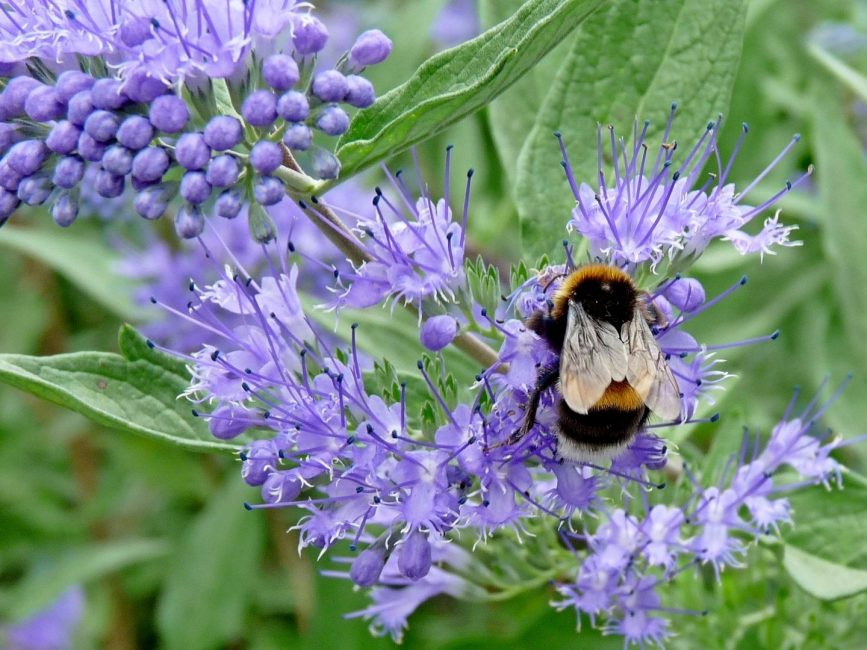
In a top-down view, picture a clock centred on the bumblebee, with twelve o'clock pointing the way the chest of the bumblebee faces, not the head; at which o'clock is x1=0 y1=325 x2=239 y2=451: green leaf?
The green leaf is roughly at 9 o'clock from the bumblebee.

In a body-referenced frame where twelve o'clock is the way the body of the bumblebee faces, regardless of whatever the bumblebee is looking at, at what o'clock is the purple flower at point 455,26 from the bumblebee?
The purple flower is roughly at 12 o'clock from the bumblebee.

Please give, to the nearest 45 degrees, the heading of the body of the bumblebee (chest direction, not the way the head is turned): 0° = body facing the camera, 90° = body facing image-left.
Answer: approximately 180°
